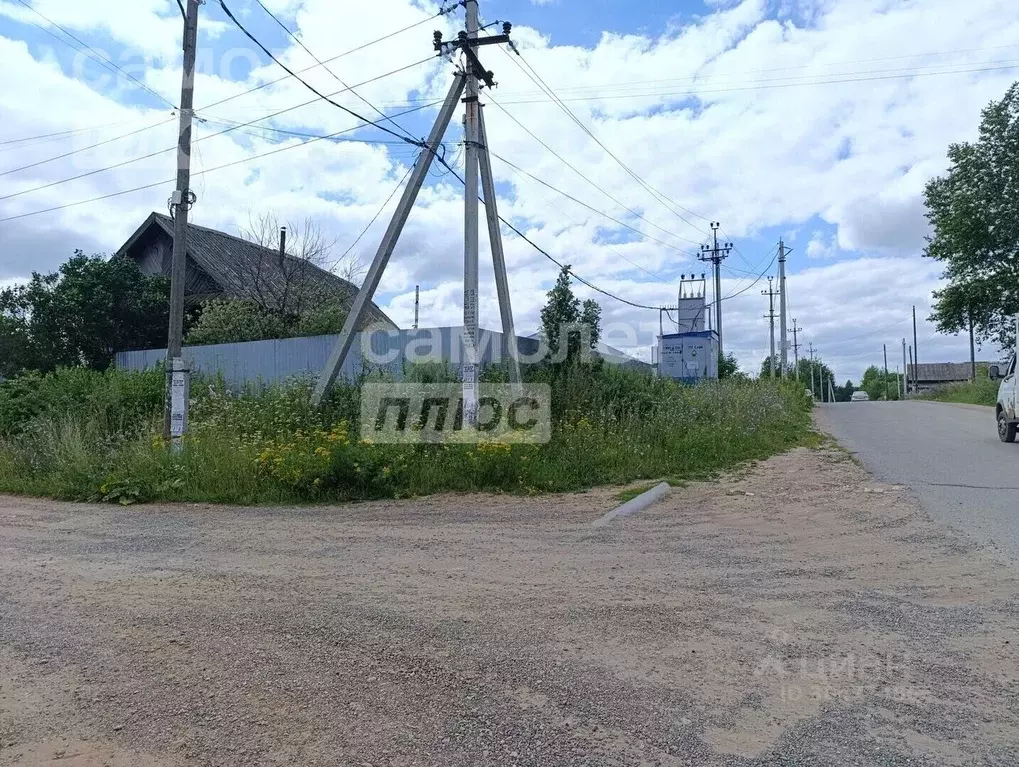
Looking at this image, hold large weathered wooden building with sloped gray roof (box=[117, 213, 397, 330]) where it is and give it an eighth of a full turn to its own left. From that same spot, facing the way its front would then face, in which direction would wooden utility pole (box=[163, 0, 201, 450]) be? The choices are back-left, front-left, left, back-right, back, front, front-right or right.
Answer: front

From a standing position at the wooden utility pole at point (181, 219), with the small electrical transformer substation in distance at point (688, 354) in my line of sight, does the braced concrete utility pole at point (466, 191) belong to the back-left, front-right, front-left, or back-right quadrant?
front-right

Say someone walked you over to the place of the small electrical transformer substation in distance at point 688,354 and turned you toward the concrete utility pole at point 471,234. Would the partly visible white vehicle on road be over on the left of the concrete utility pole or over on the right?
left

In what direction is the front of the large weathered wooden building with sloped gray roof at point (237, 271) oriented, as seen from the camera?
facing the viewer and to the left of the viewer

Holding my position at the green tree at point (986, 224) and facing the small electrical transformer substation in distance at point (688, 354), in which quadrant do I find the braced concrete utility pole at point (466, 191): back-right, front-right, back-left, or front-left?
front-left

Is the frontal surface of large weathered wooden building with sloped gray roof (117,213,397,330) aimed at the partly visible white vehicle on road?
no

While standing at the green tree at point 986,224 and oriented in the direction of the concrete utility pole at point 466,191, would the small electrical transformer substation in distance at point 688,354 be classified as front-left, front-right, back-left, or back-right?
front-right

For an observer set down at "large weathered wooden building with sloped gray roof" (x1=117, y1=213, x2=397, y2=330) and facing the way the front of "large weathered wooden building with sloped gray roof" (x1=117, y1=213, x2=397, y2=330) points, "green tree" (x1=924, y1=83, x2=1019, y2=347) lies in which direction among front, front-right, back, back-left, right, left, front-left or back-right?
back-left

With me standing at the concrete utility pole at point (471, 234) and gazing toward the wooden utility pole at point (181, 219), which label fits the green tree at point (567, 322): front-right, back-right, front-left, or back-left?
back-right

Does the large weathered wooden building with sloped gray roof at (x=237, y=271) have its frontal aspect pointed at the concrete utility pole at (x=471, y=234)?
no
